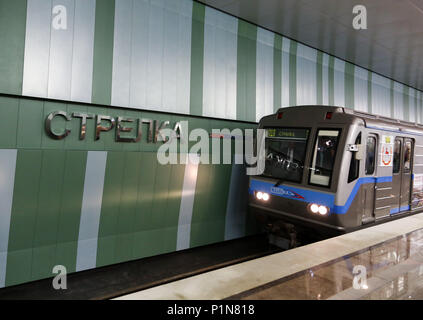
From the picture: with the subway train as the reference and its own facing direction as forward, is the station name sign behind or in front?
in front

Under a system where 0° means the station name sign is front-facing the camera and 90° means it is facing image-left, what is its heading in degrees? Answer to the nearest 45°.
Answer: approximately 315°

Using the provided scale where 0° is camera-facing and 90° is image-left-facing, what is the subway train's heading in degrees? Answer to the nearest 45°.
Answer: approximately 45°

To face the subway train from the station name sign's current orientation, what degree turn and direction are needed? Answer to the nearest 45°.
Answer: approximately 45° to its left
